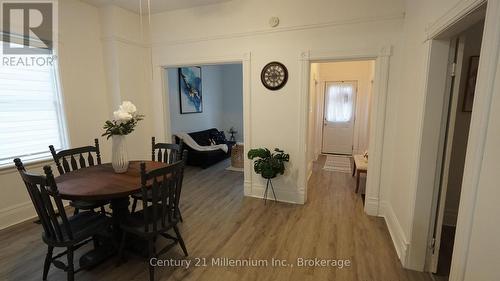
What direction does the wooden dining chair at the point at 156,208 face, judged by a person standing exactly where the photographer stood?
facing away from the viewer and to the left of the viewer

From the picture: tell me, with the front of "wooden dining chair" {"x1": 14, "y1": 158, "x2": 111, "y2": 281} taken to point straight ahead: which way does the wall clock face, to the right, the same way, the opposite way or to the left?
the opposite way

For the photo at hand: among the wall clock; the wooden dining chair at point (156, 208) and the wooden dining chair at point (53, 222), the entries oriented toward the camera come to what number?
1

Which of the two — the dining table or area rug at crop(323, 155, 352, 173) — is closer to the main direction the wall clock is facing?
the dining table

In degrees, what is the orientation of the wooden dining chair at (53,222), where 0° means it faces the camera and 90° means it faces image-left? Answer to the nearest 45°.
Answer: approximately 225°

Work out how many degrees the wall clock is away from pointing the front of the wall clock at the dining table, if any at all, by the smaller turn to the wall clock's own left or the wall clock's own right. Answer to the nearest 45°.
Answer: approximately 45° to the wall clock's own right

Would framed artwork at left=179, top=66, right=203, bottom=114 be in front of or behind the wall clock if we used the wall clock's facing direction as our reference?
behind

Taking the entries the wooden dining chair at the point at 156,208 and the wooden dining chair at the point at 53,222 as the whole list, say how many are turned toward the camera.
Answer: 0

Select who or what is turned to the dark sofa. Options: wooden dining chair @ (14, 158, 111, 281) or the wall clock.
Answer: the wooden dining chair

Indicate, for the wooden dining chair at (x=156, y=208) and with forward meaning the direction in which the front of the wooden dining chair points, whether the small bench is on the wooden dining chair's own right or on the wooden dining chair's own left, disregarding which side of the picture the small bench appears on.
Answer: on the wooden dining chair's own right

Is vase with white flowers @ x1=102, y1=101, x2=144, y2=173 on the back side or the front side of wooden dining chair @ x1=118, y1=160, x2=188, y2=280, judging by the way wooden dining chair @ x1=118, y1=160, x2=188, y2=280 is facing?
on the front side

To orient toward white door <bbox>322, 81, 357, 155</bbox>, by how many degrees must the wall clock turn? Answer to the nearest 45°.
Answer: approximately 135° to its left

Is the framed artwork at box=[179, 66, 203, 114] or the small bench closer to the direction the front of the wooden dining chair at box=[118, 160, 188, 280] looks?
the framed artwork

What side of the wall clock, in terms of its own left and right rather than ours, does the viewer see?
front

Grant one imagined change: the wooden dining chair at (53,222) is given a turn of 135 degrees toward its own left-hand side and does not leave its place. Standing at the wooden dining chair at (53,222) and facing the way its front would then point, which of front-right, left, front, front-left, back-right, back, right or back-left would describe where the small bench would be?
back

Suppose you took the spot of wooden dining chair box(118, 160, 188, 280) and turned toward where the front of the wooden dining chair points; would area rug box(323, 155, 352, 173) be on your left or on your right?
on your right

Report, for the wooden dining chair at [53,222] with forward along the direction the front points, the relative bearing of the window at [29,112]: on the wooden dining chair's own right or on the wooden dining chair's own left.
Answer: on the wooden dining chair's own left
